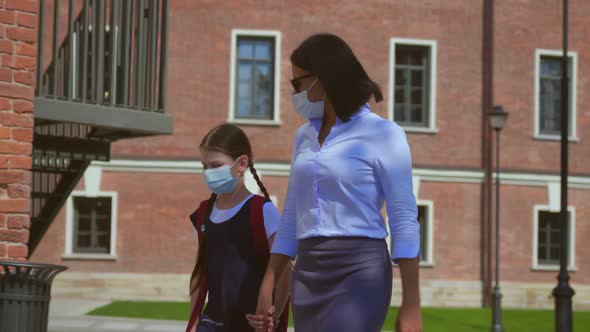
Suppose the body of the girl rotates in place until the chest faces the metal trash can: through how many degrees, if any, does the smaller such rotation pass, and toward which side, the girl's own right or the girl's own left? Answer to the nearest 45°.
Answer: approximately 90° to the girl's own right

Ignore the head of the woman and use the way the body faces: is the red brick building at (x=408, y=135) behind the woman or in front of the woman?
behind

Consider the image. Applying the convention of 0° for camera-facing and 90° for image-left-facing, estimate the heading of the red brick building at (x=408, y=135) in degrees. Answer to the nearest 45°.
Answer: approximately 0°

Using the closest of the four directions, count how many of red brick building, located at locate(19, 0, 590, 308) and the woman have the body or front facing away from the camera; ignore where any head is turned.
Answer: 0

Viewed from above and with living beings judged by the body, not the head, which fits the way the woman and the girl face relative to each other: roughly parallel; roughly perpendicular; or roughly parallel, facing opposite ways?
roughly parallel

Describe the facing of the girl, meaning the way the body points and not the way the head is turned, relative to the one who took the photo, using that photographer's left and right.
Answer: facing the viewer and to the left of the viewer

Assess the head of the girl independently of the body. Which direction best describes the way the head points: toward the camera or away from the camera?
toward the camera

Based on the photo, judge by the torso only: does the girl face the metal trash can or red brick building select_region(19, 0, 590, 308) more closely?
the metal trash can

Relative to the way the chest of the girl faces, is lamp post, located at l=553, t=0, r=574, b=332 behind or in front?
behind

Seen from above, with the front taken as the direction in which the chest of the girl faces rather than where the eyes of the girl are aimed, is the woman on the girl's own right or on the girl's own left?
on the girl's own left

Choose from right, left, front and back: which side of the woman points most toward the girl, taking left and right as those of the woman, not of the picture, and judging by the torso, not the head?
right

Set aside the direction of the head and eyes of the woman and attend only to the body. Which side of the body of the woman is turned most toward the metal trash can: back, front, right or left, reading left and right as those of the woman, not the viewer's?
right

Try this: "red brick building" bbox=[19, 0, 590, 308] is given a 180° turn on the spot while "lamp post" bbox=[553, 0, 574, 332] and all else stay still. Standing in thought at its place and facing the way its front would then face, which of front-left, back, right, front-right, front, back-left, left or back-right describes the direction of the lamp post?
back

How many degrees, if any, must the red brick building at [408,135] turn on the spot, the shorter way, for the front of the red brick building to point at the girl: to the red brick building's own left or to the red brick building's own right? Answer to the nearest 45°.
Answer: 0° — it already faces them

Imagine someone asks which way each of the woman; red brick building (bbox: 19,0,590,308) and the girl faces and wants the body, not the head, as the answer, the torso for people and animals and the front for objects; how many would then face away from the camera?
0

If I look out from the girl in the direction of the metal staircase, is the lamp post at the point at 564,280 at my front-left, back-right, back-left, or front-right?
front-right
